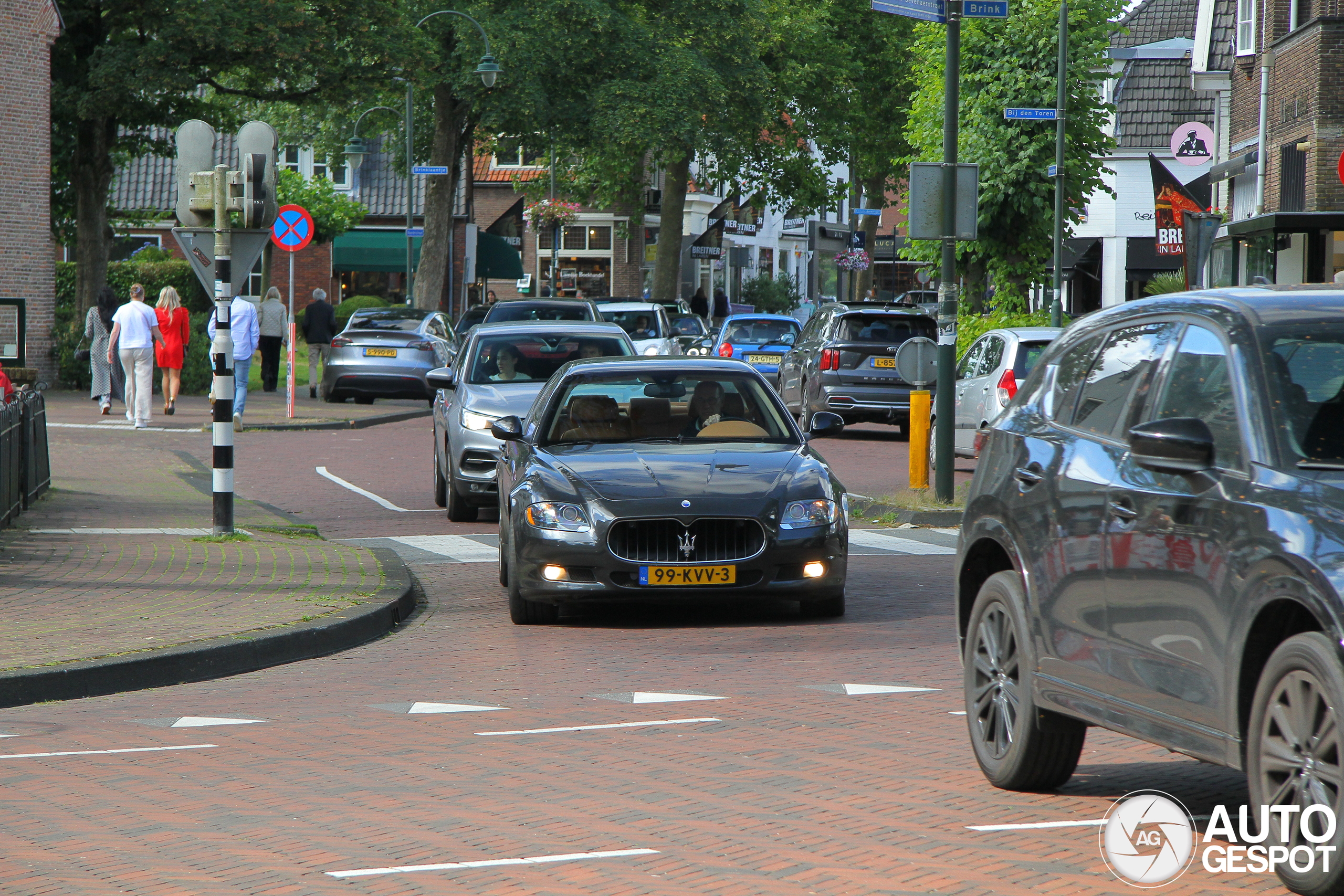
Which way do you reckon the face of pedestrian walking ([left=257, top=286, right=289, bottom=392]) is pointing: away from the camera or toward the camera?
away from the camera

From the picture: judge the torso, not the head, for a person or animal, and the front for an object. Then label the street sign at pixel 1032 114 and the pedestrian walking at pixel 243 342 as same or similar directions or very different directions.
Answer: very different directions

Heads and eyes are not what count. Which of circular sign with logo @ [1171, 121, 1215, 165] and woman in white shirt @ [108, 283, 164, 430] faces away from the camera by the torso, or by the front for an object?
the woman in white shirt

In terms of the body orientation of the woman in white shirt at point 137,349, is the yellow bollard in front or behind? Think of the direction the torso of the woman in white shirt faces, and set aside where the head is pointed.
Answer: behind

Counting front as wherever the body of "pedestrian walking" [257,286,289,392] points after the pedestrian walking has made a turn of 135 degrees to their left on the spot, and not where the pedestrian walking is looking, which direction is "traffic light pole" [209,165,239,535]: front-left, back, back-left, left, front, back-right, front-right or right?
front-left

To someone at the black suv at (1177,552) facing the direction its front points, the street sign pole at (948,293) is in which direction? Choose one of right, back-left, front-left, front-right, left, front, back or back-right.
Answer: back-left

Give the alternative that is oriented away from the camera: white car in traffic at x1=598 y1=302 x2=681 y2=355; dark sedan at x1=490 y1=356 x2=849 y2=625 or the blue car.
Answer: the blue car

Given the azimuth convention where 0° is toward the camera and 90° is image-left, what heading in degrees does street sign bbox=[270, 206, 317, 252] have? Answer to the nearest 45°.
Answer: approximately 0°

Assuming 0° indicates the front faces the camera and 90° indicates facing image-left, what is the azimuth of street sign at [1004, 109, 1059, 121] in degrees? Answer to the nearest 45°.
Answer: approximately 0°
